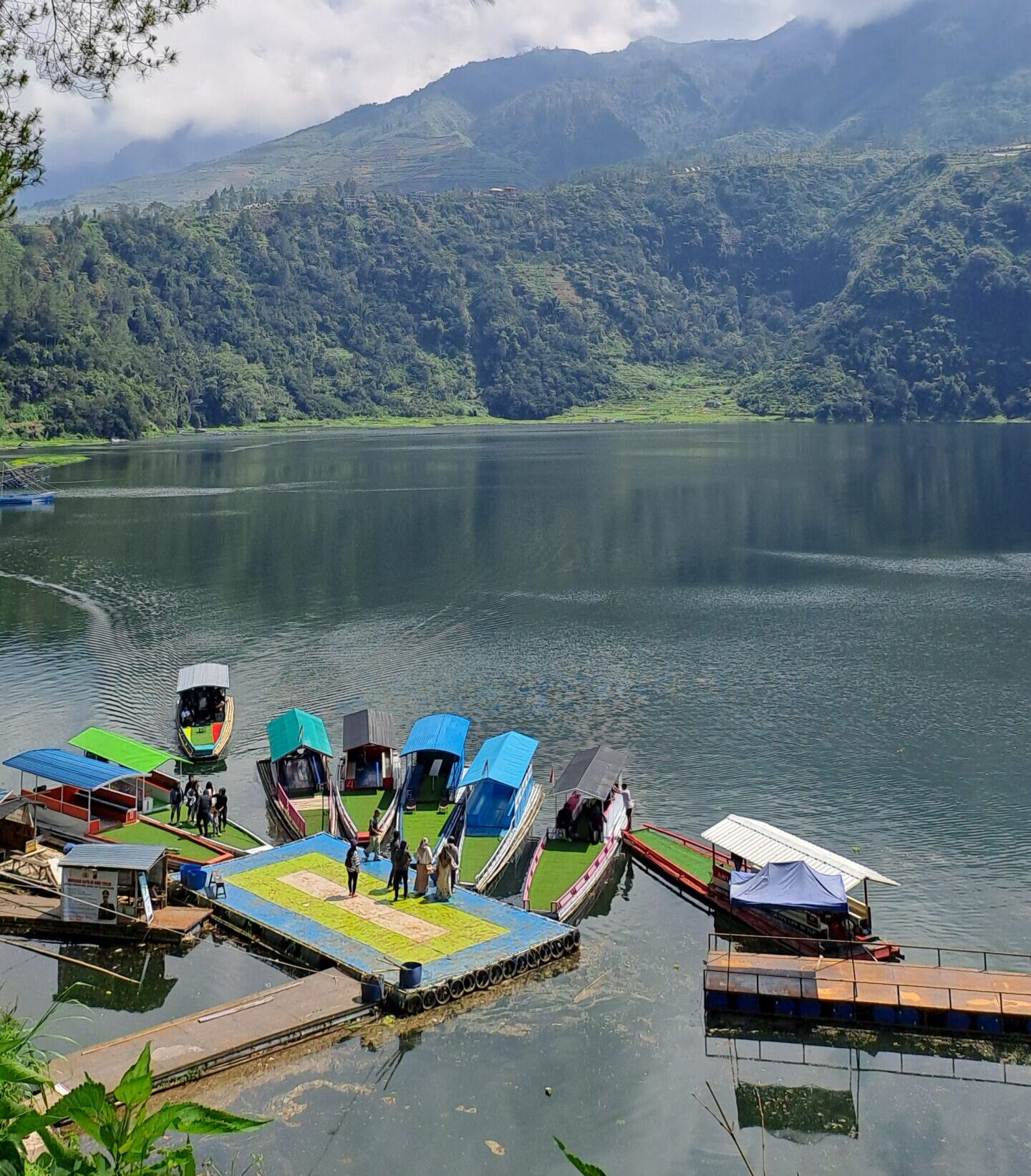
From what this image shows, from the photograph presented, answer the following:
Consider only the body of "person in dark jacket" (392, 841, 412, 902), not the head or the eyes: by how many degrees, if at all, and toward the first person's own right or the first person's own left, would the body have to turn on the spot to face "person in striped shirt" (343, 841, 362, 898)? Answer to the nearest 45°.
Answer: approximately 90° to the first person's own left

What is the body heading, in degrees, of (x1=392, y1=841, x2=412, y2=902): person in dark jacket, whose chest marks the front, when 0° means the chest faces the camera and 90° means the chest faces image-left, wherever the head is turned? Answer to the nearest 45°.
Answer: approximately 180°

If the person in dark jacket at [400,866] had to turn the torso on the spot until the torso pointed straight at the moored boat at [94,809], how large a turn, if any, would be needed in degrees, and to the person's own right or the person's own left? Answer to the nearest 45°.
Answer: approximately 45° to the person's own left

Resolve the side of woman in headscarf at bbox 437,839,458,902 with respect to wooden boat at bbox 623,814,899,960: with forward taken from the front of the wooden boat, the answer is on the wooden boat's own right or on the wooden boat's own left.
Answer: on the wooden boat's own left

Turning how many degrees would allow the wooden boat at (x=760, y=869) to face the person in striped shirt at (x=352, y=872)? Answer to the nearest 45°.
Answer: approximately 45° to its left
